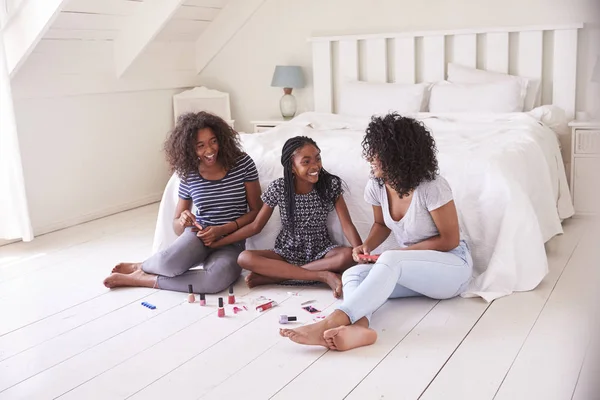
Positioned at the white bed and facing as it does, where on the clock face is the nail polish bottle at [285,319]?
The nail polish bottle is roughly at 12 o'clock from the white bed.

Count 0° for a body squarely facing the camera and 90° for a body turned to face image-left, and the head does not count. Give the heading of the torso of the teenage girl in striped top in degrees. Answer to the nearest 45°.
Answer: approximately 0°

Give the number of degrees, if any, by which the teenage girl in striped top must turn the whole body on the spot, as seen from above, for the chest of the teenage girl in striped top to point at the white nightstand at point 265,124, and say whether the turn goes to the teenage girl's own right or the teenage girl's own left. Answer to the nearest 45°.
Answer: approximately 180°

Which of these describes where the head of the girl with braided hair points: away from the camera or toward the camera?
toward the camera

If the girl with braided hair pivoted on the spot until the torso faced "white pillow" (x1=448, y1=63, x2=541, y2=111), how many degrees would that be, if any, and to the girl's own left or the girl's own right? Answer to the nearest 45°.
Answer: approximately 135° to the girl's own left

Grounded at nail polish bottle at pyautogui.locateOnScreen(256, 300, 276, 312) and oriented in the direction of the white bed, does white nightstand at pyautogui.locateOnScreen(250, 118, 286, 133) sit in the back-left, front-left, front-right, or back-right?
front-left

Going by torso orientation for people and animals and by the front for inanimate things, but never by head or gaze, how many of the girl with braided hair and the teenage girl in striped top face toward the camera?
2

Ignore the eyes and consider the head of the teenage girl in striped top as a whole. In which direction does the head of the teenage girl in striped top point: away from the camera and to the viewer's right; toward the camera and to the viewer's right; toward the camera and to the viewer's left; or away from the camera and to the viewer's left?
toward the camera and to the viewer's right

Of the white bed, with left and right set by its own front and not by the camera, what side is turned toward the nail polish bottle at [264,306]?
front

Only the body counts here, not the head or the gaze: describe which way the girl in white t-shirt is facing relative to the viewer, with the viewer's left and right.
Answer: facing the viewer and to the left of the viewer

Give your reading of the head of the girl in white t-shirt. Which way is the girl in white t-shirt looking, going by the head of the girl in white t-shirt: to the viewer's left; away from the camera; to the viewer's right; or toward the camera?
to the viewer's left

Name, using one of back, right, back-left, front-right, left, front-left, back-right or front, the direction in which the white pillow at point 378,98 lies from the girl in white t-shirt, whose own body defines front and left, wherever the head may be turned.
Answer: back-right

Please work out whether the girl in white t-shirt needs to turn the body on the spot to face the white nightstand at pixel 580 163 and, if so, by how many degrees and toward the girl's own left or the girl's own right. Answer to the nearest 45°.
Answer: approximately 180°

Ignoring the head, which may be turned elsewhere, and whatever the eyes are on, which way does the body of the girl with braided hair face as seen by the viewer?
toward the camera
